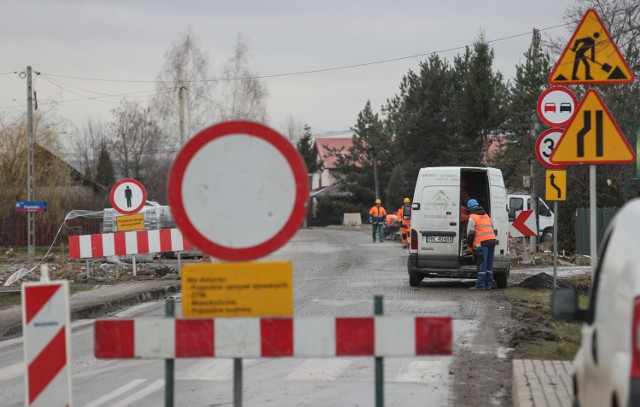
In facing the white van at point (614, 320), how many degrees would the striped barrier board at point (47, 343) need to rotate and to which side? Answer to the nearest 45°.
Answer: approximately 45° to its left

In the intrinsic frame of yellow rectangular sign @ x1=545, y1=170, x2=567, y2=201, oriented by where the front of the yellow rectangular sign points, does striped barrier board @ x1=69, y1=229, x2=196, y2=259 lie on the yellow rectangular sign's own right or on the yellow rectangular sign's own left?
on the yellow rectangular sign's own right

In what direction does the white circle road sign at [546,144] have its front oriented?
toward the camera

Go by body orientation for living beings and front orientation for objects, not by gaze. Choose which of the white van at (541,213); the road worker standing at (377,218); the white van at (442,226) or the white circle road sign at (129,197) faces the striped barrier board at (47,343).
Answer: the white circle road sign

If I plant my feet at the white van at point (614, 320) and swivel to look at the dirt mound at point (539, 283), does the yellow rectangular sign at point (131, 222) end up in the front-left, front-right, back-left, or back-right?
front-left

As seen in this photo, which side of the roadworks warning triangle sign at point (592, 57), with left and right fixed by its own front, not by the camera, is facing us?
front

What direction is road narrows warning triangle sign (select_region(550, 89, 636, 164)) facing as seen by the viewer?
toward the camera
